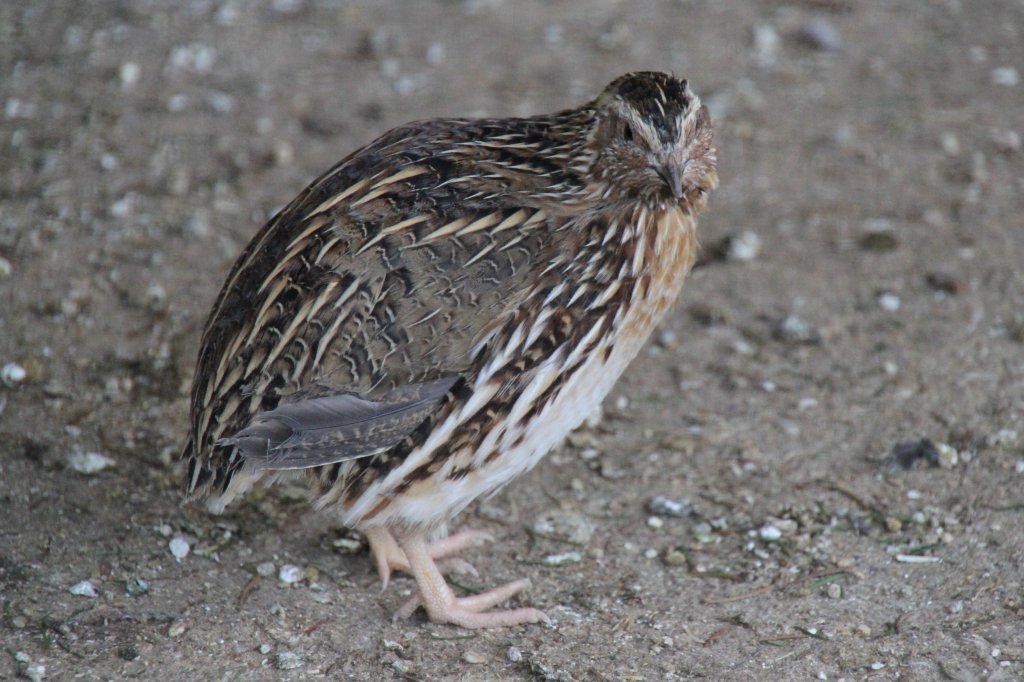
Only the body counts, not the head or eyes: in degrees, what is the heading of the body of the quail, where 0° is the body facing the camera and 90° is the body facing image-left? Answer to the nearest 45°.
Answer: approximately 270°

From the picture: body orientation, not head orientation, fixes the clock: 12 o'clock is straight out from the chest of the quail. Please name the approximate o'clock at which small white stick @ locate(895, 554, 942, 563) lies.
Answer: The small white stick is roughly at 12 o'clock from the quail.

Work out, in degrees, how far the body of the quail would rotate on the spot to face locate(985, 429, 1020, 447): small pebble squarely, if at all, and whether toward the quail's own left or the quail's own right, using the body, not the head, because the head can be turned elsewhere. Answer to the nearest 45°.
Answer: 0° — it already faces it

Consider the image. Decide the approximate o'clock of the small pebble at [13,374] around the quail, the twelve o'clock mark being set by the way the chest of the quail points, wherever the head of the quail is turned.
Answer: The small pebble is roughly at 7 o'clock from the quail.

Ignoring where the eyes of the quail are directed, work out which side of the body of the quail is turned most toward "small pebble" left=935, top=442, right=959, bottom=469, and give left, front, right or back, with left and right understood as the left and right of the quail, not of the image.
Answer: front

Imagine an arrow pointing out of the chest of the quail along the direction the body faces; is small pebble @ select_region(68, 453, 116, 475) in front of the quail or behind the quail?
behind

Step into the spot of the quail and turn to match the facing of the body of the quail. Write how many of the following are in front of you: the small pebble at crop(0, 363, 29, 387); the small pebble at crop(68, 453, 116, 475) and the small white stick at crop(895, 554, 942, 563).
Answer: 1
